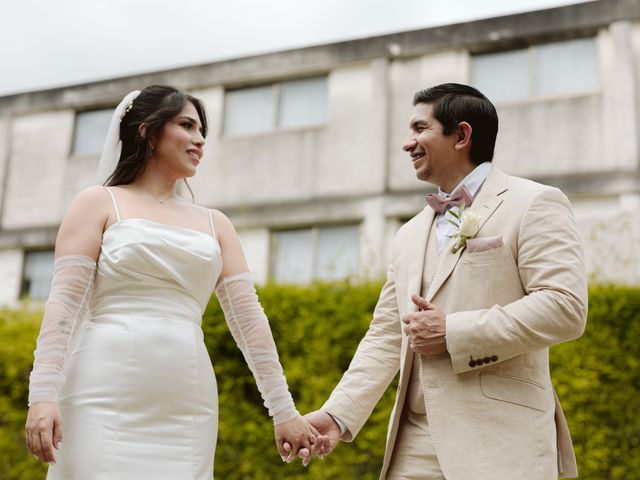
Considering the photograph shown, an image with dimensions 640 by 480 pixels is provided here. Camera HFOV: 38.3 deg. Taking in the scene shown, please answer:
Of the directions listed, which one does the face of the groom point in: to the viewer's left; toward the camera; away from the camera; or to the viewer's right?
to the viewer's left

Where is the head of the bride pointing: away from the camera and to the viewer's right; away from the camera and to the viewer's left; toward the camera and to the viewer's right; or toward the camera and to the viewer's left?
toward the camera and to the viewer's right

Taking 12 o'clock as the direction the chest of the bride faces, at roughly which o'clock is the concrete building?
The concrete building is roughly at 8 o'clock from the bride.

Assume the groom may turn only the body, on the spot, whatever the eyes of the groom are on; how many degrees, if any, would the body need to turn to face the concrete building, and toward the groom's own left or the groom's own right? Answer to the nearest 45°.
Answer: approximately 135° to the groom's own right

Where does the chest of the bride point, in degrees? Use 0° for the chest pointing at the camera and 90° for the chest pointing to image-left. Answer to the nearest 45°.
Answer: approximately 315°

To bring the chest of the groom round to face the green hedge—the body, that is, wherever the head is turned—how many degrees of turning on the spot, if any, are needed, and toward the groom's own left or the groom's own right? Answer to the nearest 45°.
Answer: approximately 135° to the groom's own right

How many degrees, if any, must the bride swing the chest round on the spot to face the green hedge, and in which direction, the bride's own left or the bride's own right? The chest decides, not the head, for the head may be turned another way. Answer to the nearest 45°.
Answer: approximately 135° to the bride's own left
